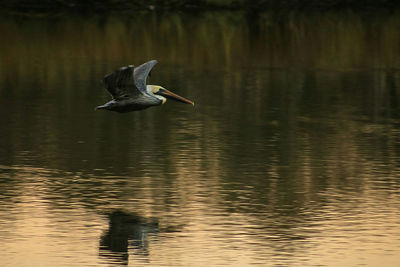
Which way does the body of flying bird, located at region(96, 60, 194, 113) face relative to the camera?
to the viewer's right
